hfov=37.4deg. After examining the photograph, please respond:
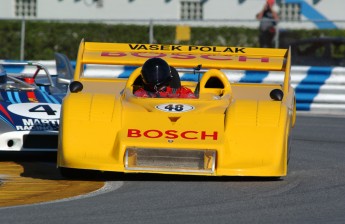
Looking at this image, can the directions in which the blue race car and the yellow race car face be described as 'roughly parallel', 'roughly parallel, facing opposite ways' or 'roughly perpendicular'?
roughly parallel

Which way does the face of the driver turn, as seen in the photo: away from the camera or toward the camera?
toward the camera

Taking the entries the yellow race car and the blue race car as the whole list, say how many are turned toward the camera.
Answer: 2

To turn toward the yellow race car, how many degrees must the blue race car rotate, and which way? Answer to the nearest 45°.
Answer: approximately 45° to its left

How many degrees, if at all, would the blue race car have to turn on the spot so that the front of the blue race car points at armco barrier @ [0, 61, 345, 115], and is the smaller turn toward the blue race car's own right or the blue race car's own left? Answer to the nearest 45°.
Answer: approximately 135° to the blue race car's own left

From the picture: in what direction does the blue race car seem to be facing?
toward the camera

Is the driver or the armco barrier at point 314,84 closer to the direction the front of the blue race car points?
the driver

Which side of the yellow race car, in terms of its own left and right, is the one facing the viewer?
front

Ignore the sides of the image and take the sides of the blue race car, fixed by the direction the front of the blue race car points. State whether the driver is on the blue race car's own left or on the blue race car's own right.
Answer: on the blue race car's own left
